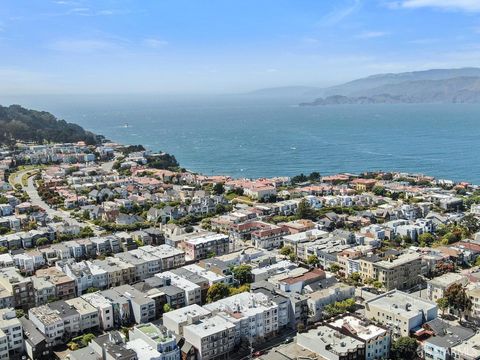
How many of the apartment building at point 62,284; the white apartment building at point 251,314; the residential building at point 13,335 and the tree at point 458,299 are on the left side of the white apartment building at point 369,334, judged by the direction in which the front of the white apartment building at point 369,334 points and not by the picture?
1

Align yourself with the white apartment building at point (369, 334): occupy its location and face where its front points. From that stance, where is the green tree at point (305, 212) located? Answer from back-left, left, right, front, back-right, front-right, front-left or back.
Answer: back-left

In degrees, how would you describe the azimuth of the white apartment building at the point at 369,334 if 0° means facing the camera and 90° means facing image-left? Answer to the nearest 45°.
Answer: approximately 315°

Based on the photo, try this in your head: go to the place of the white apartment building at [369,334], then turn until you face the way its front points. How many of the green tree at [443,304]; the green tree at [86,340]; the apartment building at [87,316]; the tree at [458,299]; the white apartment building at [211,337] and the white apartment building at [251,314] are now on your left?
2

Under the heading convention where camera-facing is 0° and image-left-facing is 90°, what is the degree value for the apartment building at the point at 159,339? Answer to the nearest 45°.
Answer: approximately 315°

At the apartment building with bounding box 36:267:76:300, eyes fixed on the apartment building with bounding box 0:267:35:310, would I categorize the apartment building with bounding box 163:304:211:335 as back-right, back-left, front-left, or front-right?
back-left

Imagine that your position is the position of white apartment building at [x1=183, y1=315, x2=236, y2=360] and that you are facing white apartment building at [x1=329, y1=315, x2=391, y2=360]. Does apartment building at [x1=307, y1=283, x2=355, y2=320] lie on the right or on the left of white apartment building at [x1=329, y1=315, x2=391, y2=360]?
left

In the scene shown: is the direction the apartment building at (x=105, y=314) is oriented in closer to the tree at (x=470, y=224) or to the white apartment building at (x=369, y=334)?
the white apartment building

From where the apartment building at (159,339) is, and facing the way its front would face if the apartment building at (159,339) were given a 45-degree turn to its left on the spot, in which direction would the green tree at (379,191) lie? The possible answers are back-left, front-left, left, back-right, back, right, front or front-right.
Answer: front-left
